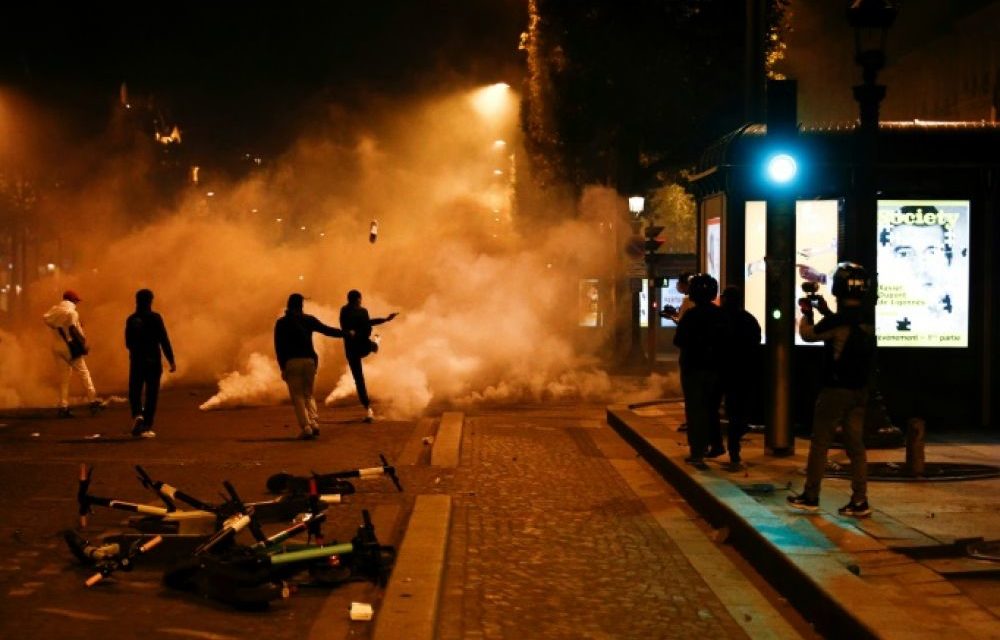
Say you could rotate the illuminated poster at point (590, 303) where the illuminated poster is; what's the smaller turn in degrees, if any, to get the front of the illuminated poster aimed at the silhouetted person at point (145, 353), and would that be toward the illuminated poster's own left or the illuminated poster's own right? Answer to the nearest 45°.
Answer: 0° — it already faces them

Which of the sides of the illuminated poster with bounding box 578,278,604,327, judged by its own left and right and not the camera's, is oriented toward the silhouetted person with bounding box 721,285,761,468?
front

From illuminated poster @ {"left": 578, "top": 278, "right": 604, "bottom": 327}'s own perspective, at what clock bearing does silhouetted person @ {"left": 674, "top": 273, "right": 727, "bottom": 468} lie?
The silhouetted person is roughly at 12 o'clock from the illuminated poster.

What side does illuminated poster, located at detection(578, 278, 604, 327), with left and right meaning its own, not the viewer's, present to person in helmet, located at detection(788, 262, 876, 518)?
front

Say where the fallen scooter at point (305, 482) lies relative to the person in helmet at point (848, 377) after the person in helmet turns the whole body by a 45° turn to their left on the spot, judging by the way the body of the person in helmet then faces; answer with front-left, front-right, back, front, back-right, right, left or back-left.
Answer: front

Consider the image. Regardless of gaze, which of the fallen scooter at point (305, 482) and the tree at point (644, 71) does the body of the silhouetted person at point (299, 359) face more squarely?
the tree

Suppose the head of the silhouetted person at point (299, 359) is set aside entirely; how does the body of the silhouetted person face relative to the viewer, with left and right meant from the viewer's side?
facing away from the viewer and to the right of the viewer

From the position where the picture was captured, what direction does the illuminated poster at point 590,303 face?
facing the viewer

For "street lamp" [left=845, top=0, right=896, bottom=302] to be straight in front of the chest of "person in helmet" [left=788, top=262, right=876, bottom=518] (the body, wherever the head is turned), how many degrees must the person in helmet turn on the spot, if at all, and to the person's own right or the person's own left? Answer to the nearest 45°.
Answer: approximately 45° to the person's own right

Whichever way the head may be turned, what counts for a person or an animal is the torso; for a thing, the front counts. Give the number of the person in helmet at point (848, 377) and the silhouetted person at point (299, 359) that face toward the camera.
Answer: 0

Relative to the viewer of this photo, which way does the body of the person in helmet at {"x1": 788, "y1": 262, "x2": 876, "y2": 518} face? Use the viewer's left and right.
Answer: facing away from the viewer and to the left of the viewer

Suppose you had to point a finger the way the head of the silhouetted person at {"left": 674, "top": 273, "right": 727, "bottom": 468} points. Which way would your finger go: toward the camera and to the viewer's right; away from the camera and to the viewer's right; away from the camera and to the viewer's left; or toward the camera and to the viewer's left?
away from the camera and to the viewer's left

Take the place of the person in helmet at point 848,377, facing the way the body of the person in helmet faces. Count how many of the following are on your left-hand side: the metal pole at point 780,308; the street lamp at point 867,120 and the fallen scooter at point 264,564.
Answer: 1

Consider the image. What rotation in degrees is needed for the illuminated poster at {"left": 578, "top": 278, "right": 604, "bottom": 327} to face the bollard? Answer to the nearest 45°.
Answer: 0° — it already faces it

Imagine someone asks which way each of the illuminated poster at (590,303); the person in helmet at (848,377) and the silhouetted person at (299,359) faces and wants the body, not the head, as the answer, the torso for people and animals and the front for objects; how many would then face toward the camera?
1

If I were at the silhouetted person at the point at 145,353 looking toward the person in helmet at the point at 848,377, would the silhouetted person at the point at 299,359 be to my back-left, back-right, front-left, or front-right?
front-left

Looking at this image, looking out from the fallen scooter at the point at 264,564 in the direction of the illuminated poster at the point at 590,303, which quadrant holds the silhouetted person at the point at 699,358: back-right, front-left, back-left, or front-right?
front-right

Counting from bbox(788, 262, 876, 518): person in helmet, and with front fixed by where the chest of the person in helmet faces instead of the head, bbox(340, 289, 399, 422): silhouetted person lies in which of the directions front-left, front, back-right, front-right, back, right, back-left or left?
front
